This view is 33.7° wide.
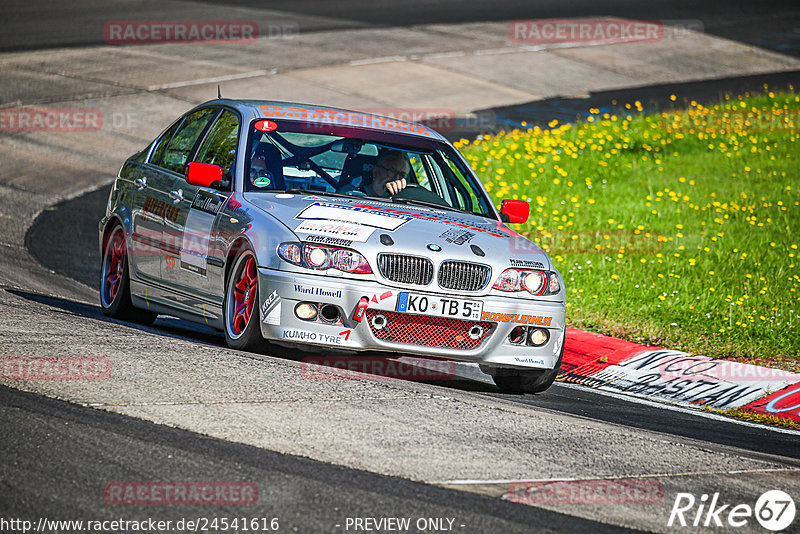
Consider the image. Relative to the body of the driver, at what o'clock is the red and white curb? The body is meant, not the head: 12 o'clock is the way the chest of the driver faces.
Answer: The red and white curb is roughly at 10 o'clock from the driver.

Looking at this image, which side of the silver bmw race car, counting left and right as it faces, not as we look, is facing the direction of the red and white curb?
left

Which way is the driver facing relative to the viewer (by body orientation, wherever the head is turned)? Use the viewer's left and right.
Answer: facing the viewer and to the right of the viewer
